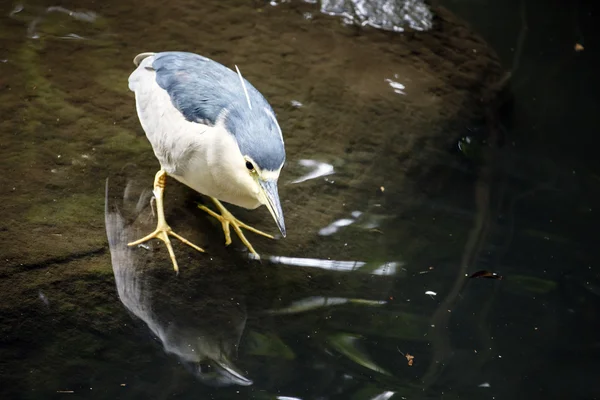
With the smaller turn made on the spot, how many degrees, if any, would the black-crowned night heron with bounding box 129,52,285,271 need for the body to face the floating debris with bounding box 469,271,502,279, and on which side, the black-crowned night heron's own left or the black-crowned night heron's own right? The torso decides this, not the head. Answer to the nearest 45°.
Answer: approximately 45° to the black-crowned night heron's own left

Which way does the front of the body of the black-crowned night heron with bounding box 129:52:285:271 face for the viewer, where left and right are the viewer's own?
facing the viewer and to the right of the viewer
